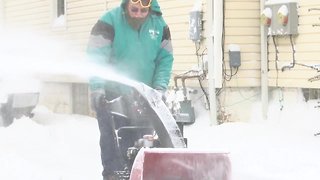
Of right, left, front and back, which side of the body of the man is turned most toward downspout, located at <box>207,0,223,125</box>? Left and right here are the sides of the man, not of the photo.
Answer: back

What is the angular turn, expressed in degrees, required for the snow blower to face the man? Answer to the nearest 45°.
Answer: approximately 135° to its left

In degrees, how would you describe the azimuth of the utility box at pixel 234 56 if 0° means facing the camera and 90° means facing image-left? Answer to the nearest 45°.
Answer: approximately 0°

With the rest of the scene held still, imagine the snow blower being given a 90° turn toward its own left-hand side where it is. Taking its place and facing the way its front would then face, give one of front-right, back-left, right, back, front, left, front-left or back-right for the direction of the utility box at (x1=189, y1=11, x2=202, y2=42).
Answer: front-left

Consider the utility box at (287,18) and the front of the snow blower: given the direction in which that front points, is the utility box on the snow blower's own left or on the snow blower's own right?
on the snow blower's own left

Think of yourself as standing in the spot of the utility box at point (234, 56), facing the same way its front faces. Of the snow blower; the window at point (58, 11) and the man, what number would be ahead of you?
2

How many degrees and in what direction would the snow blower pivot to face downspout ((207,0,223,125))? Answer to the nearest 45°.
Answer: approximately 135° to its left

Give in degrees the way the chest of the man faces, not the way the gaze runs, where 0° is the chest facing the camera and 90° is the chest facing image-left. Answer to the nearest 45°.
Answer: approximately 0°

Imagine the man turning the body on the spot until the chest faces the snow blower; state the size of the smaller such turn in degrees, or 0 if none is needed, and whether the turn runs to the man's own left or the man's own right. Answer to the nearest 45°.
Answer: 0° — they already face it

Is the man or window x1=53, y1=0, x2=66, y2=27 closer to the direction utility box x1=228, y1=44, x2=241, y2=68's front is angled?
the man

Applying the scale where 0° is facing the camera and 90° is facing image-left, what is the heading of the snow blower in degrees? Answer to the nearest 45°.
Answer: approximately 315°

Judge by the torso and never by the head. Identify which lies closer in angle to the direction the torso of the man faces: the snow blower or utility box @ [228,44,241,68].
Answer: the snow blower

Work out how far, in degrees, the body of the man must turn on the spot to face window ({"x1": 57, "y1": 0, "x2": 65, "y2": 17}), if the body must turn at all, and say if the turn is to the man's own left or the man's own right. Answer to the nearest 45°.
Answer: approximately 180°

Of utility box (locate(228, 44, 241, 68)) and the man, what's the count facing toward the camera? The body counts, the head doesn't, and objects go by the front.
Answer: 2
